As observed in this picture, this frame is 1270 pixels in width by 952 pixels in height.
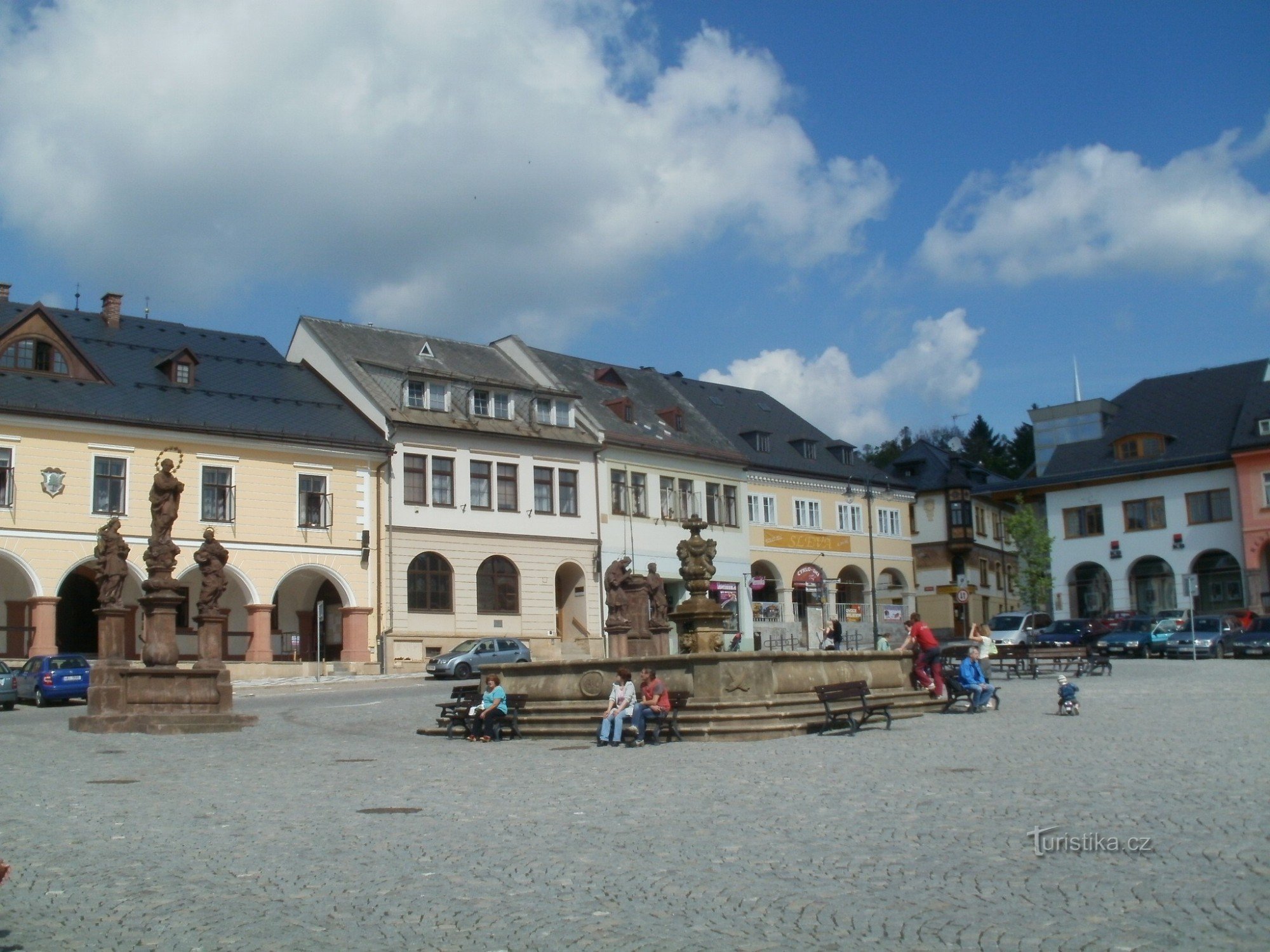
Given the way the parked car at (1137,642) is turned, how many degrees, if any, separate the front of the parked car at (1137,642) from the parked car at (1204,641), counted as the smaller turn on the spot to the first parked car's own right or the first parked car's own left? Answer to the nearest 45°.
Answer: approximately 135° to the first parked car's own left

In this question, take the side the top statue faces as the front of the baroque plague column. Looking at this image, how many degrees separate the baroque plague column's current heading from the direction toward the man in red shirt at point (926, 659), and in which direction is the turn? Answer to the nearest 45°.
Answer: approximately 90° to its left

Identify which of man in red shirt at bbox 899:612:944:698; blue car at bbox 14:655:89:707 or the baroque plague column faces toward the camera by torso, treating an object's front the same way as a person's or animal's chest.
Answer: the baroque plague column

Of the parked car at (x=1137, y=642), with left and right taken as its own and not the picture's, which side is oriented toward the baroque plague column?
front

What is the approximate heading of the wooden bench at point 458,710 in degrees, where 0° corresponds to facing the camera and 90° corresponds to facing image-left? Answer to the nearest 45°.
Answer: approximately 45°

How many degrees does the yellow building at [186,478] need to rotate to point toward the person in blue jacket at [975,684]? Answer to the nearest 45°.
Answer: approximately 45° to its left

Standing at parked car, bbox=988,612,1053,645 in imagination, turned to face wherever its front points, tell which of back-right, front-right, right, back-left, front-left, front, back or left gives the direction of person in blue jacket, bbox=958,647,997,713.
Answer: front-left

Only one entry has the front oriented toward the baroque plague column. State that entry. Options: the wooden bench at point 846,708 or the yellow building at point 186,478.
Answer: the yellow building

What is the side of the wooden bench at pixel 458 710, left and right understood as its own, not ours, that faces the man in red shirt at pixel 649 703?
left

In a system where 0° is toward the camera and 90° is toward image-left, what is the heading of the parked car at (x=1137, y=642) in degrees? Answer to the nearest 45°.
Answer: approximately 45°

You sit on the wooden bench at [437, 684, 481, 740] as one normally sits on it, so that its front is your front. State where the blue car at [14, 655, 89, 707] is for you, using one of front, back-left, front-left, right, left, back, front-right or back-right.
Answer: right

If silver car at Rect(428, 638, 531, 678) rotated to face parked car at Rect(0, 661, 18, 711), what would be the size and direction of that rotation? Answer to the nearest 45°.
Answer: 0° — it already faces it

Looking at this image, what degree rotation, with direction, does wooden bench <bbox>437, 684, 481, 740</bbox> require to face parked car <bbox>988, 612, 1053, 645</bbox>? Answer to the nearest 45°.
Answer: approximately 180°

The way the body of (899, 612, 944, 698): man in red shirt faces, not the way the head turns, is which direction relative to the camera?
to the viewer's left
